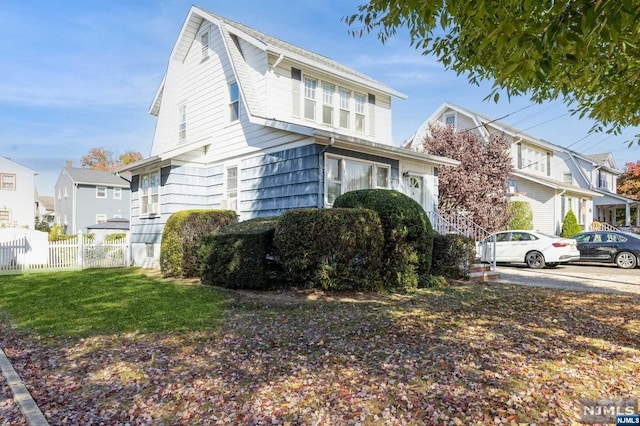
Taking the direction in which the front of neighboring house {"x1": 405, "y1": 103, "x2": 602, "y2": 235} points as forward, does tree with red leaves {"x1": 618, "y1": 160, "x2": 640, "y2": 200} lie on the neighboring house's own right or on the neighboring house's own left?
on the neighboring house's own left

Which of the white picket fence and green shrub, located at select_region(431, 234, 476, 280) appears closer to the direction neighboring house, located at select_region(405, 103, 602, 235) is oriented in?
the green shrub

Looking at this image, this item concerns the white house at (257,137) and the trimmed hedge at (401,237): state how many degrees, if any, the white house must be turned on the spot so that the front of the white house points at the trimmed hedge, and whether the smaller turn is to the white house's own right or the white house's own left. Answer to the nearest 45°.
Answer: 0° — it already faces it

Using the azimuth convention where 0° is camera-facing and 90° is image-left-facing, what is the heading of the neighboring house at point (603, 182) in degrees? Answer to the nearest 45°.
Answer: approximately 315°

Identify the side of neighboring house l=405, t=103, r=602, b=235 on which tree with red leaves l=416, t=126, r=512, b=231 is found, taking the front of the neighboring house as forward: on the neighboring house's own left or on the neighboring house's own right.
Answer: on the neighboring house's own right

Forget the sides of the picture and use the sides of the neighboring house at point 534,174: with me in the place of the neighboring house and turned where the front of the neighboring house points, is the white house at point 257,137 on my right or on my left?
on my right

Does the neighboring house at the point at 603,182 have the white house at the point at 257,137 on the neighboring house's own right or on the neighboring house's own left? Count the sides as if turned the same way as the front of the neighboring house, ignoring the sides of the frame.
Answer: on the neighboring house's own right
